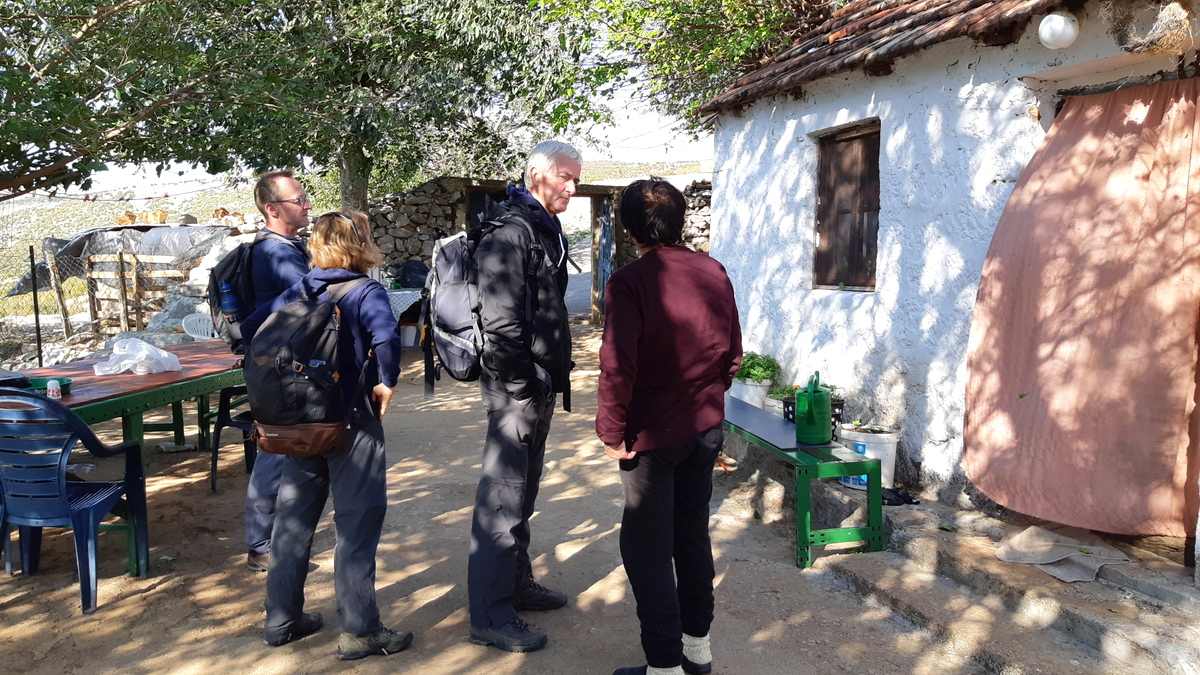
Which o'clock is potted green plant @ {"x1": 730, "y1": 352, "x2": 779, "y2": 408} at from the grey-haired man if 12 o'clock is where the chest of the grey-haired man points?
The potted green plant is roughly at 10 o'clock from the grey-haired man.

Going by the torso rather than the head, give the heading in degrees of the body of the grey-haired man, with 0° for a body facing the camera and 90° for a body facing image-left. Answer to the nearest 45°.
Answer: approximately 270°

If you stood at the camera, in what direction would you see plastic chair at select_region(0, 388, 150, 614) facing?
facing away from the viewer and to the right of the viewer

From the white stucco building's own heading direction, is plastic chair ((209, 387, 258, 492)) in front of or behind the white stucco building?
in front

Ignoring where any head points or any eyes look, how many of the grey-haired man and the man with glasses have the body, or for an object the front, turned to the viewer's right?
2

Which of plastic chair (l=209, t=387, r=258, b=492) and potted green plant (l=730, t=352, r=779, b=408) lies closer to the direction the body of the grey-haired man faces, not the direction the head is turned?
the potted green plant

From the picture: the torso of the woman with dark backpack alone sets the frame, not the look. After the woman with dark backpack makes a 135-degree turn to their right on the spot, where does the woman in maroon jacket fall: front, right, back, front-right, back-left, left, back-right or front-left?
front-left

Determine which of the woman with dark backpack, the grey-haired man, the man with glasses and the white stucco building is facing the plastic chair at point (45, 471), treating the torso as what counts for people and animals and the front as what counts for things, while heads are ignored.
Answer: the white stucco building

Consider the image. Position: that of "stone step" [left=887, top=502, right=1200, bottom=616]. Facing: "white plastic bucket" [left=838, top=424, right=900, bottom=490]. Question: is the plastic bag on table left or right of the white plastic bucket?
left

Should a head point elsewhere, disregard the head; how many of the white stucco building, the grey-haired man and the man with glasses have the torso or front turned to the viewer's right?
2

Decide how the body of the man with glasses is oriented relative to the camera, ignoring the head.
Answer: to the viewer's right

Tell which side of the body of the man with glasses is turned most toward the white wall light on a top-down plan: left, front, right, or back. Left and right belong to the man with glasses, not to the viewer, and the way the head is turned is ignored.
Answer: front

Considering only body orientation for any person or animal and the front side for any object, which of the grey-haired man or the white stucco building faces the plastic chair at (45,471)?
the white stucco building
